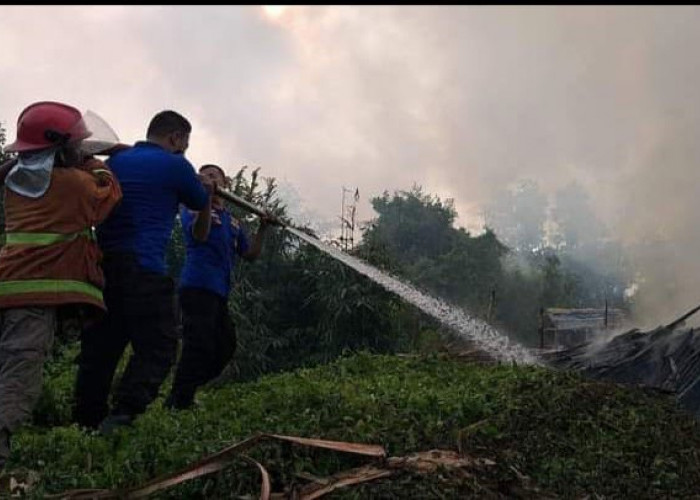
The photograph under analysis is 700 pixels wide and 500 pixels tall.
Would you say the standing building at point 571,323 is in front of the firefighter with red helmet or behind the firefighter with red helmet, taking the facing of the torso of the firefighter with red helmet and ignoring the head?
in front

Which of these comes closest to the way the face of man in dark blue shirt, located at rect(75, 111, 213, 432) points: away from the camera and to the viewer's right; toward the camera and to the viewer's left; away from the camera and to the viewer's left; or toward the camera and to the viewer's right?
away from the camera and to the viewer's right

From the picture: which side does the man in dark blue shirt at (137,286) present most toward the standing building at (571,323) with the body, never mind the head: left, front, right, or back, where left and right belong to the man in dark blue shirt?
front

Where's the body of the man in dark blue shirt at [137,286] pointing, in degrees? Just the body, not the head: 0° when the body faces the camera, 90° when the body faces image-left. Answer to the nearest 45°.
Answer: approximately 225°

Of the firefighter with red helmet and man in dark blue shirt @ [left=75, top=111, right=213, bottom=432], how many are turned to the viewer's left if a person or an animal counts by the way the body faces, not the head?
0

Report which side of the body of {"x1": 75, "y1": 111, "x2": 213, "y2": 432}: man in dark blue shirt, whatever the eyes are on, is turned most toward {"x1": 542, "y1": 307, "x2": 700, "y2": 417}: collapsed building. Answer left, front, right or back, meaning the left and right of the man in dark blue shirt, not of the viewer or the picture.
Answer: front

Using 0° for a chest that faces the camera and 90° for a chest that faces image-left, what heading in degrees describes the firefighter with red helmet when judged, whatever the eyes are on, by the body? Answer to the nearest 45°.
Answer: approximately 225°

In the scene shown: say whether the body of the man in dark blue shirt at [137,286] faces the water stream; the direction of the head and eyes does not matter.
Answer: yes

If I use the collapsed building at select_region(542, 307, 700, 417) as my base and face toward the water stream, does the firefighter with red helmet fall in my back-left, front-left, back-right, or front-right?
front-left

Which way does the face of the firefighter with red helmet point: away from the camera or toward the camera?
away from the camera

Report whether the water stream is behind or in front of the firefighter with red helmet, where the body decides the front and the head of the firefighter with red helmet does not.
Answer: in front

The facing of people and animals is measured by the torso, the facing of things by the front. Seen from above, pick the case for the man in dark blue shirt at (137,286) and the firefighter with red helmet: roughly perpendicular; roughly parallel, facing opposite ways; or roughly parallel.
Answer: roughly parallel

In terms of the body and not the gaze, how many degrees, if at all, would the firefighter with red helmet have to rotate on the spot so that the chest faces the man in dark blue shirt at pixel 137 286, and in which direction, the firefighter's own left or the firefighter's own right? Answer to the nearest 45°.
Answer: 0° — they already face them
